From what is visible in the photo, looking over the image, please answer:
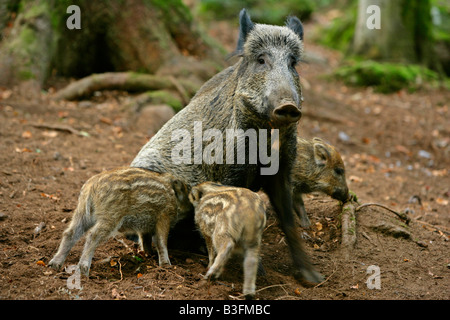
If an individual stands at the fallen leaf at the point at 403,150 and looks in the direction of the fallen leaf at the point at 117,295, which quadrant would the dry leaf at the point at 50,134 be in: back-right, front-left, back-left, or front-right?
front-right

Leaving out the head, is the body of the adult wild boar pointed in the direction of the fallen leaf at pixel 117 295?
no

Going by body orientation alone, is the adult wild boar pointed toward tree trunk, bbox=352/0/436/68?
no

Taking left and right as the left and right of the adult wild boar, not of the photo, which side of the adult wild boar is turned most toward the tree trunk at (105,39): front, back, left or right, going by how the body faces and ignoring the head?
back

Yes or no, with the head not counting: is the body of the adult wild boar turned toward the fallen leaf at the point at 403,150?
no

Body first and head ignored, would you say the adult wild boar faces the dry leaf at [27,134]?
no

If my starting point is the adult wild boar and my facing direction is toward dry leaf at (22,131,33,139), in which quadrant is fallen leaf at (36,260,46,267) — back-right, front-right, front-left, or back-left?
front-left

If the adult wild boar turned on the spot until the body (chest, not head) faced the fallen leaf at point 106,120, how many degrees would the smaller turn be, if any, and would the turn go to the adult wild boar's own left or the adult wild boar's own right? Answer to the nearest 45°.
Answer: approximately 180°

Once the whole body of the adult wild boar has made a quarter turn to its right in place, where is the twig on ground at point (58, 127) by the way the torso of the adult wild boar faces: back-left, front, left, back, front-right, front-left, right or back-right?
right

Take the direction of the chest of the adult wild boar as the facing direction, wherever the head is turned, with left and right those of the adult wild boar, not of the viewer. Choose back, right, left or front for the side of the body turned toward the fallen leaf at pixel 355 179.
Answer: left

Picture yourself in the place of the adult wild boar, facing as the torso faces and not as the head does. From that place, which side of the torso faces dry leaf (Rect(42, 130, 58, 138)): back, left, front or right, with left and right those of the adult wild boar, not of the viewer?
back

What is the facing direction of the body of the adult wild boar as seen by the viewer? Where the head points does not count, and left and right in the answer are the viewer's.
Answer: facing the viewer and to the right of the viewer

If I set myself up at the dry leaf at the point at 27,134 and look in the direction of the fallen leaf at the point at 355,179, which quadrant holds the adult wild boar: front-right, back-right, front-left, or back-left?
front-right
